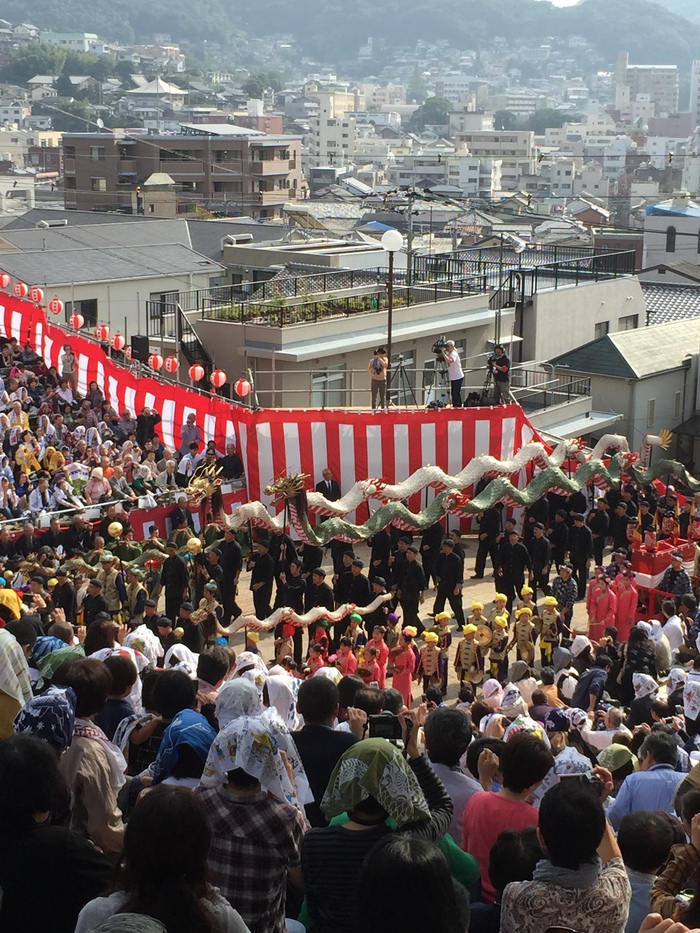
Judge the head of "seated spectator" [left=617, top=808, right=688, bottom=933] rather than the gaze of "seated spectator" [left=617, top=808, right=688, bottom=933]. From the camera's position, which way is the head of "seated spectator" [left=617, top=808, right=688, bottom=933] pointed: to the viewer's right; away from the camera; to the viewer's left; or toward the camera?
away from the camera

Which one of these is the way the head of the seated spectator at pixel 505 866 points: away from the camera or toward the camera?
away from the camera

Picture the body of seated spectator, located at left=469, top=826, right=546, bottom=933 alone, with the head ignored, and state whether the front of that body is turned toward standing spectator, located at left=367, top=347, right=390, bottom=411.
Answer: yes

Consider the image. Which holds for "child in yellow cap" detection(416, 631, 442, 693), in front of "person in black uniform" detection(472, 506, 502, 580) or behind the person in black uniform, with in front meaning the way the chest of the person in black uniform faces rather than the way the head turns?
in front

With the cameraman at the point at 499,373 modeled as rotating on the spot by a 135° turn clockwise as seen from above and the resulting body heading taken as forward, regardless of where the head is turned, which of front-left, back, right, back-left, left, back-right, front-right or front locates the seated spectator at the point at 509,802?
back

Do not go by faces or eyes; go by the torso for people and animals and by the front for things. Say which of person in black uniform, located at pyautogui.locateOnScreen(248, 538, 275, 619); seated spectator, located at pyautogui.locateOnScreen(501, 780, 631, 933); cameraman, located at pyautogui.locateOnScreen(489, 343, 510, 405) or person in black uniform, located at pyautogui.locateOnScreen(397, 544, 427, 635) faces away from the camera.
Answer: the seated spectator

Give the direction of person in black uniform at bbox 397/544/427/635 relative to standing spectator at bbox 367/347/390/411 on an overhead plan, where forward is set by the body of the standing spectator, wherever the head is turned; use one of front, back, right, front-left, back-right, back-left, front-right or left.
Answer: front

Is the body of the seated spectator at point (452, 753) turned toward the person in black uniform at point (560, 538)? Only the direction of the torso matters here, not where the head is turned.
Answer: yes

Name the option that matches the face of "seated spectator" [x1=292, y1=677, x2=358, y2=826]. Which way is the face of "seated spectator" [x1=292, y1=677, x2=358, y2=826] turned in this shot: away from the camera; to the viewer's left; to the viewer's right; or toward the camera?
away from the camera

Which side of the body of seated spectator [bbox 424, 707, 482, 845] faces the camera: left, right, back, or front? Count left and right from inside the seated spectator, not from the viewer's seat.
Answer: back

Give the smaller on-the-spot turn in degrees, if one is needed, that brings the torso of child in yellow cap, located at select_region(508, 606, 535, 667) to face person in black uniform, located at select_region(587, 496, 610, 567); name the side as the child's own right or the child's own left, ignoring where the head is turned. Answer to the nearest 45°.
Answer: approximately 180°

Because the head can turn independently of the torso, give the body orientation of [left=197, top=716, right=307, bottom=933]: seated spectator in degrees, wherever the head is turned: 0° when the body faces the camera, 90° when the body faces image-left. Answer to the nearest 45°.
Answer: approximately 180°

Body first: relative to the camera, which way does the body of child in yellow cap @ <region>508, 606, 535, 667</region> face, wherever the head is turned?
toward the camera

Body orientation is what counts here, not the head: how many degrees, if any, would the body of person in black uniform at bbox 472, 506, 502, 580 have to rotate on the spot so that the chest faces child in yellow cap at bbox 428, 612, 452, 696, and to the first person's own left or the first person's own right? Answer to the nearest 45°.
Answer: approximately 45° to the first person's own left

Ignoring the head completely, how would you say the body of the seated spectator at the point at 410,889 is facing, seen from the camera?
away from the camera

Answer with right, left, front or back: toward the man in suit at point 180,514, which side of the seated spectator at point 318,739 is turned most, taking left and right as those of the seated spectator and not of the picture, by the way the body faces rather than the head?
front

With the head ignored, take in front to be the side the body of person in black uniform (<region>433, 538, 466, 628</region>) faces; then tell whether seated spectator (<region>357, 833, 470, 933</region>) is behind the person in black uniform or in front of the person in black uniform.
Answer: in front

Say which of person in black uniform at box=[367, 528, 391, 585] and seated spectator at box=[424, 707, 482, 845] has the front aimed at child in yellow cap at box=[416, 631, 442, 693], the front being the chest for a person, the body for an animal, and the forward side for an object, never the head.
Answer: the seated spectator

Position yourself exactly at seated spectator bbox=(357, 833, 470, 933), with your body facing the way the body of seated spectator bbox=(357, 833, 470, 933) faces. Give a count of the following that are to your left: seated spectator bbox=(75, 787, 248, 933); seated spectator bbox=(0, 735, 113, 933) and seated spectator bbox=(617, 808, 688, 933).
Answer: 2

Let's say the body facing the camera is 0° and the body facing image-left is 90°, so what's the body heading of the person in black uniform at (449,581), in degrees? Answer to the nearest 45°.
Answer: approximately 45°

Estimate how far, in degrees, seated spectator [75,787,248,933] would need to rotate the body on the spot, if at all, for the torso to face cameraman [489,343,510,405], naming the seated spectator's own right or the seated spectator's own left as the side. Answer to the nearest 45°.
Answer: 0° — they already face them

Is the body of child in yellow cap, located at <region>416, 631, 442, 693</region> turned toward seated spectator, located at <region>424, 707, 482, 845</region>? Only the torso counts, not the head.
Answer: yes
